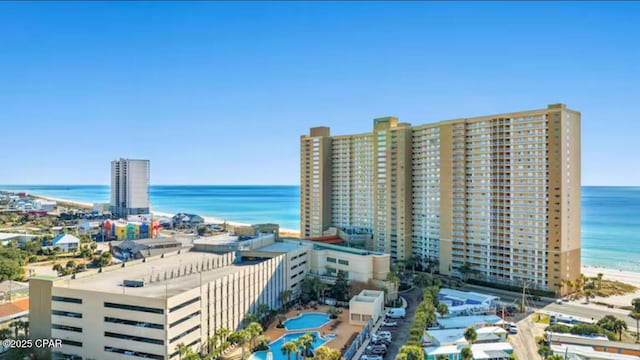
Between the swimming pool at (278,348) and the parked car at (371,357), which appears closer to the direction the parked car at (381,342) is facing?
the swimming pool

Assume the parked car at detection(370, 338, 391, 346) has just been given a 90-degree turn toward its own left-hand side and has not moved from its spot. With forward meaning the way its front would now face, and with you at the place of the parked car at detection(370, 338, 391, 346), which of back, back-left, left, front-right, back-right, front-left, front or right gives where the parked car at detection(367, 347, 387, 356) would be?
front

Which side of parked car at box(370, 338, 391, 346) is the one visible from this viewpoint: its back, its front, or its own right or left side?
left

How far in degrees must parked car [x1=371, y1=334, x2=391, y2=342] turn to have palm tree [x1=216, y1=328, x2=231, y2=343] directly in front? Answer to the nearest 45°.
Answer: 0° — it already faces it

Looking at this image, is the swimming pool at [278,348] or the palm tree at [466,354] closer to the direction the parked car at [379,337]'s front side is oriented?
the swimming pool

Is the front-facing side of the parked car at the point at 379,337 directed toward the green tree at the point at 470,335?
no

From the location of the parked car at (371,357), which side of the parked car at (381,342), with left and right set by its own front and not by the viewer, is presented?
left

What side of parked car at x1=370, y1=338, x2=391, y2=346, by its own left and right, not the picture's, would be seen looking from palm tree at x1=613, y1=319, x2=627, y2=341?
back

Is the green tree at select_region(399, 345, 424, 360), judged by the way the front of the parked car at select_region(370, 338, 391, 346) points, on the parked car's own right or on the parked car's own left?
on the parked car's own left

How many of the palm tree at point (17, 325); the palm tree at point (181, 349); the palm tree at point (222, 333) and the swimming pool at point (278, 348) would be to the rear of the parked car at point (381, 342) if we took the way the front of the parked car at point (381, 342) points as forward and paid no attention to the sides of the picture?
0

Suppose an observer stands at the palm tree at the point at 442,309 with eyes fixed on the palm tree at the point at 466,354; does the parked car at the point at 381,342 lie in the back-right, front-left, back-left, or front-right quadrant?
front-right

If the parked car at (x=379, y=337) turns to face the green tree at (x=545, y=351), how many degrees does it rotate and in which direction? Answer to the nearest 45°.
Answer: approximately 180°

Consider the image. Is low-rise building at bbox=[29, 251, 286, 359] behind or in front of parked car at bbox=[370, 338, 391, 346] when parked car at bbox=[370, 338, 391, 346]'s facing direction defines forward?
in front

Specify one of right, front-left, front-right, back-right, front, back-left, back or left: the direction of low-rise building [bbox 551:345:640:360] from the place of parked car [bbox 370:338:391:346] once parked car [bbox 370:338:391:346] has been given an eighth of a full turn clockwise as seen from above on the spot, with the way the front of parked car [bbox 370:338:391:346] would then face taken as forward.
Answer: back-right

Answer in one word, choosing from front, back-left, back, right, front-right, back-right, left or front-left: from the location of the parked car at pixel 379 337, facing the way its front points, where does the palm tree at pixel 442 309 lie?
back-right

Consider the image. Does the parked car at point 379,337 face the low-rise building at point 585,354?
no

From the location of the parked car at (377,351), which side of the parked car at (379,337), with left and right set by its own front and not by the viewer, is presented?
left

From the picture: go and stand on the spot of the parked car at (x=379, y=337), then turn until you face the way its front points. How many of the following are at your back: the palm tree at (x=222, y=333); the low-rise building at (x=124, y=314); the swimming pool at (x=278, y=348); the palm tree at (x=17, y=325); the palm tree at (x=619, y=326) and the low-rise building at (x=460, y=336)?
2

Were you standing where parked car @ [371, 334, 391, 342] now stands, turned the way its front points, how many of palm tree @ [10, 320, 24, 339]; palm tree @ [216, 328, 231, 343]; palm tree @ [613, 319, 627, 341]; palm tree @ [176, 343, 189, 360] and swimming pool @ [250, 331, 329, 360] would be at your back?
1

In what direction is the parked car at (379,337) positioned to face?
to the viewer's left
